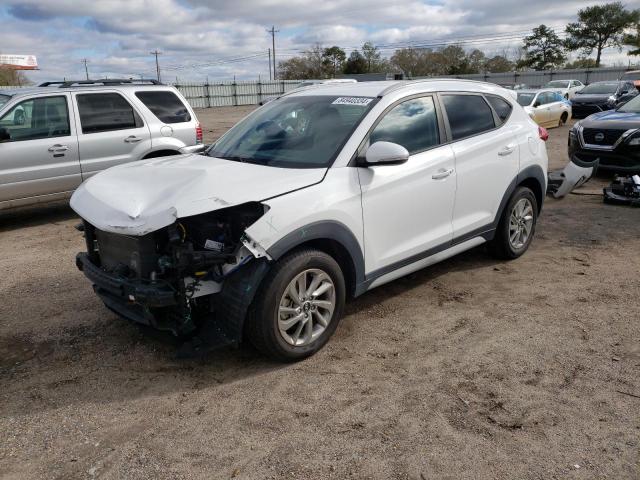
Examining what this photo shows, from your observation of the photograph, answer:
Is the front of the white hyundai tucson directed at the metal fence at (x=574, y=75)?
no

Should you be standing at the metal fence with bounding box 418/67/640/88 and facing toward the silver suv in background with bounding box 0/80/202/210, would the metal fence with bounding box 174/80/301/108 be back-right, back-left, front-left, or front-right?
front-right

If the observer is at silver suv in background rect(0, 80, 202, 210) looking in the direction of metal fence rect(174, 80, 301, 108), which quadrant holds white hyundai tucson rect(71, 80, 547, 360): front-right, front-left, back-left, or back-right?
back-right

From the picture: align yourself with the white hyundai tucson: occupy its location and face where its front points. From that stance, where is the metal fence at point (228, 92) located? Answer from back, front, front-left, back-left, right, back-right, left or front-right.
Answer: back-right

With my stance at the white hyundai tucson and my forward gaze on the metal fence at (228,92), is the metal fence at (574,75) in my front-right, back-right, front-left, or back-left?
front-right

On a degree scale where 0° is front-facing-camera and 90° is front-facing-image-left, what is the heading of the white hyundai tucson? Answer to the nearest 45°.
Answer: approximately 45°

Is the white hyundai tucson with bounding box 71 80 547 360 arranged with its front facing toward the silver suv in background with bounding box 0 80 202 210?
no
